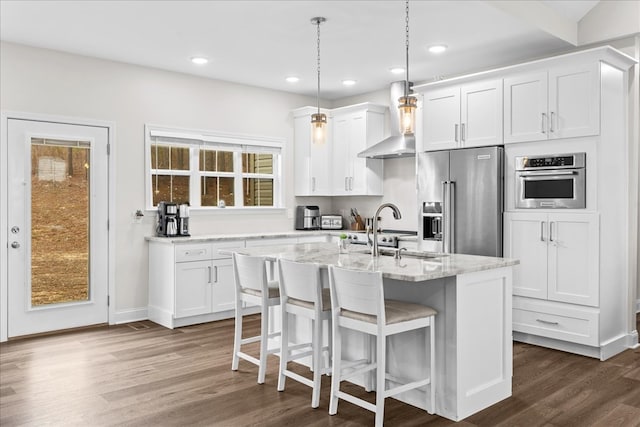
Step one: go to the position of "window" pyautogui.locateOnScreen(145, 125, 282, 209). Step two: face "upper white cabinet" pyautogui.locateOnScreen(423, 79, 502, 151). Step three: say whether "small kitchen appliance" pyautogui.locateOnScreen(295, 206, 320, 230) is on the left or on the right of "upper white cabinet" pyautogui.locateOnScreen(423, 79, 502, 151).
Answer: left

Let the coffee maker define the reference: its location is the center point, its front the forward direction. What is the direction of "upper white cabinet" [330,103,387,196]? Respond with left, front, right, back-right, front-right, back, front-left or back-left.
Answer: front-left

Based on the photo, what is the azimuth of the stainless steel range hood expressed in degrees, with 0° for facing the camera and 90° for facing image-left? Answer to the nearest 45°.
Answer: approximately 45°
